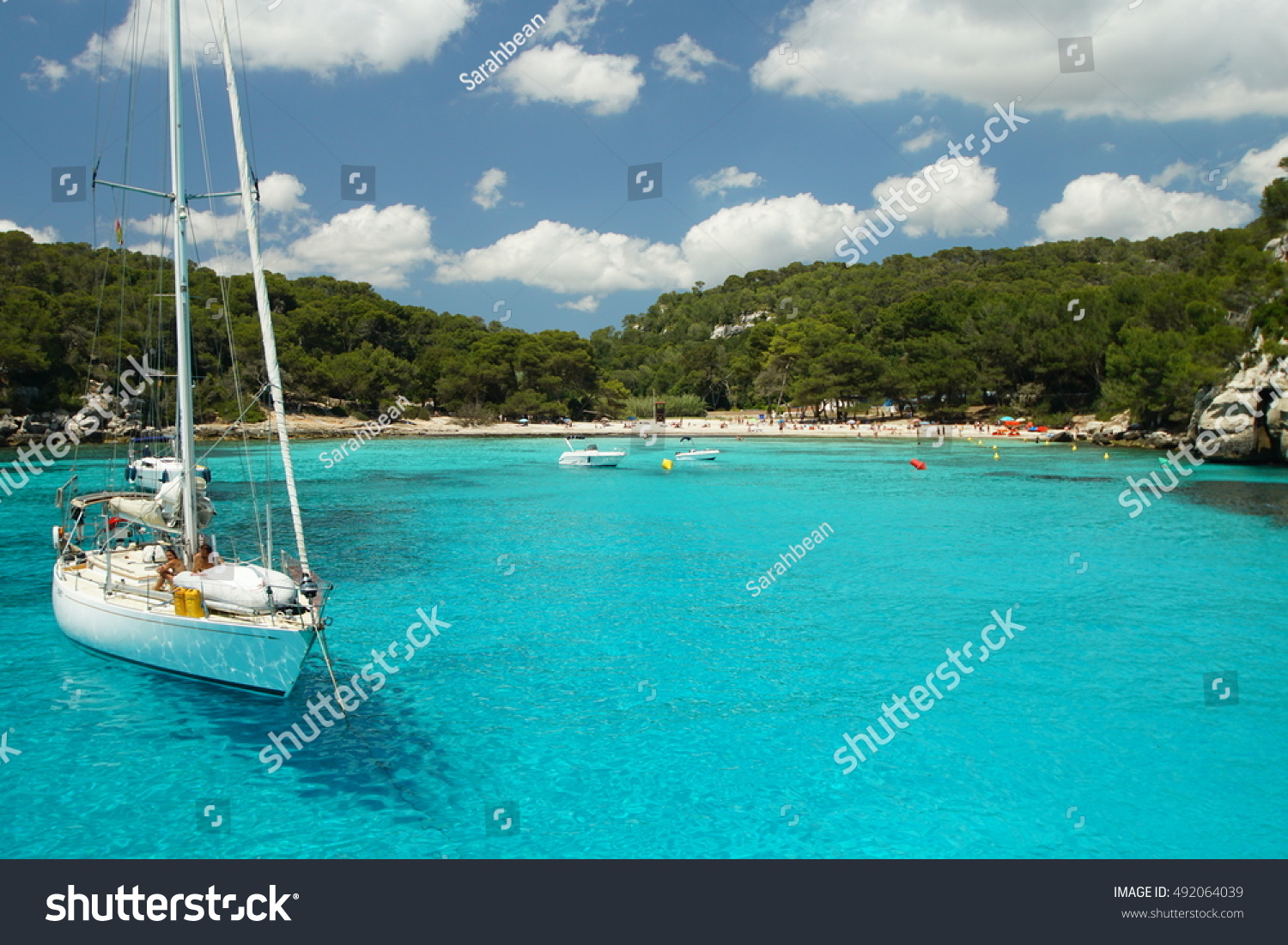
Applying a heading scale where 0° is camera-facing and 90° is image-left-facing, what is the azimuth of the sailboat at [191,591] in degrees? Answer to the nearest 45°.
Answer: approximately 315°
